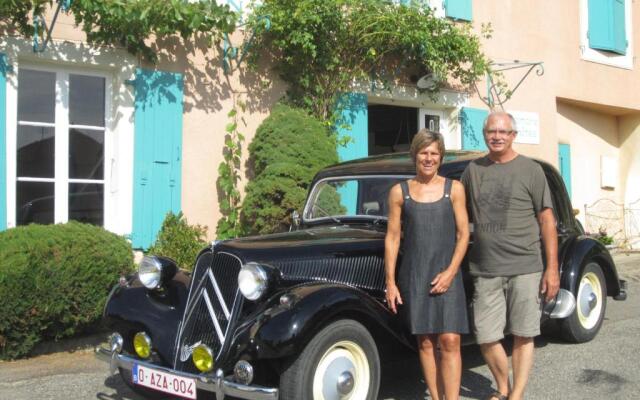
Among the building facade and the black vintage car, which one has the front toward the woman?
the building facade

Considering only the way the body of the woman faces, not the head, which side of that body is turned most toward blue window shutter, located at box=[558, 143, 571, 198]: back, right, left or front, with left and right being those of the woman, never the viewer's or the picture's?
back

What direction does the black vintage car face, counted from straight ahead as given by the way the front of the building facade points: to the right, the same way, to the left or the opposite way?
to the right

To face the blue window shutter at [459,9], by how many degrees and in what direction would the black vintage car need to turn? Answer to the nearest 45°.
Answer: approximately 135° to its right

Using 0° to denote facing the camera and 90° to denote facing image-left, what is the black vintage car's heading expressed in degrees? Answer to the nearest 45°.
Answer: approximately 45°

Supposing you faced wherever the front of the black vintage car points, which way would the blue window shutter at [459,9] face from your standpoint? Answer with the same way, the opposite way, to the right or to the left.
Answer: to the left

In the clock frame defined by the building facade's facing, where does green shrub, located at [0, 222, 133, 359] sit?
The green shrub is roughly at 2 o'clock from the building facade.

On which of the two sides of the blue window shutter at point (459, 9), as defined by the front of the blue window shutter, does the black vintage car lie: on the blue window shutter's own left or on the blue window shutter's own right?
on the blue window shutter's own right

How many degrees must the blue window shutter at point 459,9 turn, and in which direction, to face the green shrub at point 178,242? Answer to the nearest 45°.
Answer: approximately 90° to its right

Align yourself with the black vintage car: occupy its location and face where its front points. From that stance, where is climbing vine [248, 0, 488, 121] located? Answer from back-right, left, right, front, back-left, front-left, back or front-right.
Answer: back-right
